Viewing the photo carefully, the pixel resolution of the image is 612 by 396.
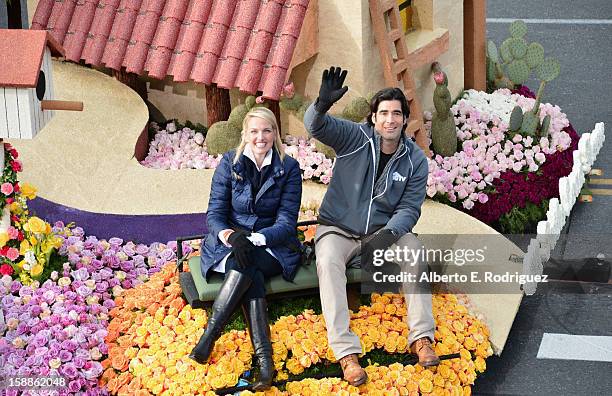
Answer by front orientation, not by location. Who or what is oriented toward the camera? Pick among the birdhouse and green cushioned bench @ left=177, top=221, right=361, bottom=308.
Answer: the green cushioned bench

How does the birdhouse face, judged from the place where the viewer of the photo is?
facing to the right of the viewer

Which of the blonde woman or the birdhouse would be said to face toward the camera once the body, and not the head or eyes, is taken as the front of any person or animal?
the blonde woman

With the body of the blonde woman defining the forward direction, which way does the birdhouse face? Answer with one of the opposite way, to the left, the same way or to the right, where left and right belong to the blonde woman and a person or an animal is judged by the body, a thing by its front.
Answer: to the left

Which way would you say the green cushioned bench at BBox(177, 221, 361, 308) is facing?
toward the camera

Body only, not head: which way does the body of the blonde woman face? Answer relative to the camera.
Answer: toward the camera

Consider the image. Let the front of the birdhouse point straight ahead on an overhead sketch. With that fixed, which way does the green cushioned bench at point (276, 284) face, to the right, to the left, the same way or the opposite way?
to the right

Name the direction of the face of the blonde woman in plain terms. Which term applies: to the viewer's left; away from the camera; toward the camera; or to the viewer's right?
toward the camera

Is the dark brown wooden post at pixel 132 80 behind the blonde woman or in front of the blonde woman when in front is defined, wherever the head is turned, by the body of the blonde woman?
behind

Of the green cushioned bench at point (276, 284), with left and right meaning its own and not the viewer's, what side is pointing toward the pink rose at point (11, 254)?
right

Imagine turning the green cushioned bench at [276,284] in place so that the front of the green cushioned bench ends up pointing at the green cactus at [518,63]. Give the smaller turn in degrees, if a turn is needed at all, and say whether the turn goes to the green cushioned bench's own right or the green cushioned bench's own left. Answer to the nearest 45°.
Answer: approximately 135° to the green cushioned bench's own left
